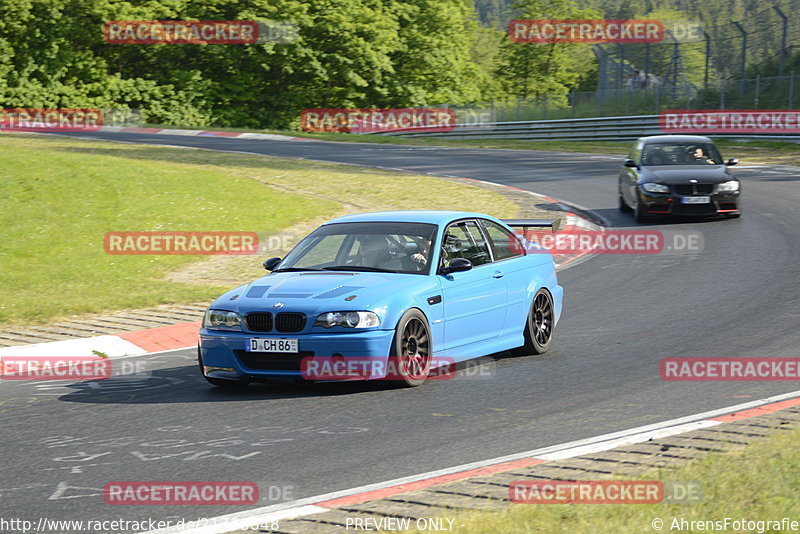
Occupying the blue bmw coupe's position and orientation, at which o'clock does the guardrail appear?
The guardrail is roughly at 5 o'clock from the blue bmw coupe.

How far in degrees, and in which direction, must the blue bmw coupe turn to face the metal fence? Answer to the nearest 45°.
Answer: approximately 135° to its right

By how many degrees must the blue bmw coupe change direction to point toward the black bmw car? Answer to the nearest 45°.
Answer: approximately 180°

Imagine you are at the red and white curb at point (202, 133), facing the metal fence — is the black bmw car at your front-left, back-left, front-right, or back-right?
front-right

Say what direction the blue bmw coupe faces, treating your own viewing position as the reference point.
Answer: facing the viewer and to the left of the viewer

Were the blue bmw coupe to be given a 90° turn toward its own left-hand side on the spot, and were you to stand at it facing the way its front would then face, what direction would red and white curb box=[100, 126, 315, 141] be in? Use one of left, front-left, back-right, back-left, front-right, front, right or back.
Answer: back-left

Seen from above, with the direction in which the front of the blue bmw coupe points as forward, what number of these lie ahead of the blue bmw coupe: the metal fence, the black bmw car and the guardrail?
0
